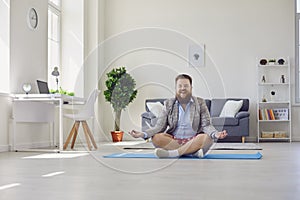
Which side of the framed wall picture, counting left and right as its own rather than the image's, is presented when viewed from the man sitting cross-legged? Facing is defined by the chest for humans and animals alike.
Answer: front

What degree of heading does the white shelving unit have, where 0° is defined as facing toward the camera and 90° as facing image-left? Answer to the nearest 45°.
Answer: approximately 0°

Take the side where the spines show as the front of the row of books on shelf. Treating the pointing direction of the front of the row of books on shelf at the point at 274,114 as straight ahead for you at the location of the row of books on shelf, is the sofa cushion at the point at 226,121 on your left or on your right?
on your right

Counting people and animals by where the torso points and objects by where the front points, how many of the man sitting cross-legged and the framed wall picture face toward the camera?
2

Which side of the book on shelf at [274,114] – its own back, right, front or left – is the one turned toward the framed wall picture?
right

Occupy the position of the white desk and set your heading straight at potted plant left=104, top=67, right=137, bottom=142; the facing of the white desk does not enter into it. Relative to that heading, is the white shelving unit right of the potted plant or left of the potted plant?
right

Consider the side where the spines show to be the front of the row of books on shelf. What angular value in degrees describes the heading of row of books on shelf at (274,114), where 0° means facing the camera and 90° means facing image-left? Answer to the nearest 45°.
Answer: approximately 0°
